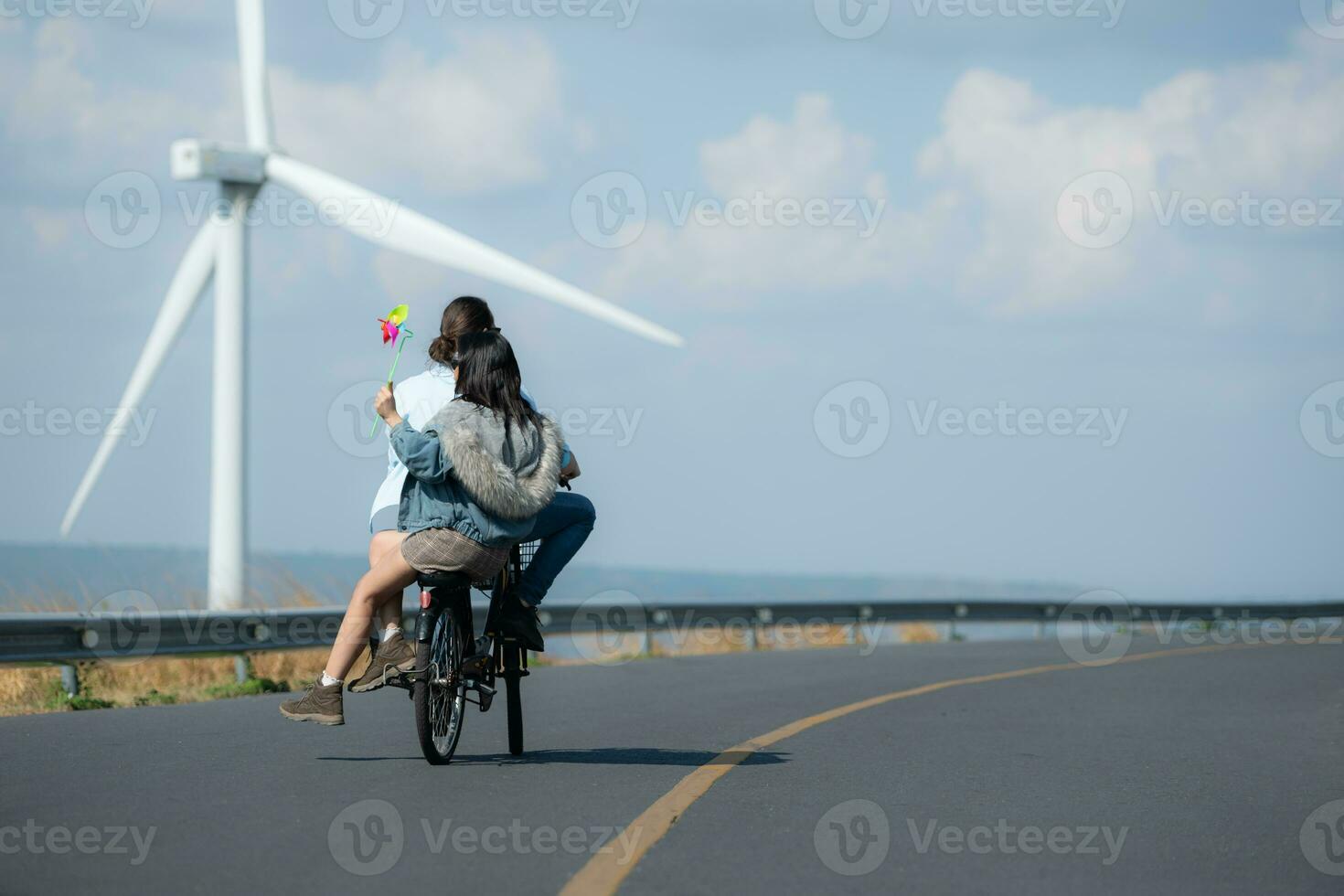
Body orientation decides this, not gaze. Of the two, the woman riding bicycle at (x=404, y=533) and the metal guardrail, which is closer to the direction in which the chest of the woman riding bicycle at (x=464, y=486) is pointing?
the woman riding bicycle

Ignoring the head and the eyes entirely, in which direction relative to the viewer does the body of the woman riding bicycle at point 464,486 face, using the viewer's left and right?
facing away from the viewer and to the left of the viewer

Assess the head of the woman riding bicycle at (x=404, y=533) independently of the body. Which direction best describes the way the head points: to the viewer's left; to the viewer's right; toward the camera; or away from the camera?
away from the camera
